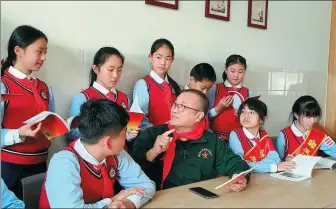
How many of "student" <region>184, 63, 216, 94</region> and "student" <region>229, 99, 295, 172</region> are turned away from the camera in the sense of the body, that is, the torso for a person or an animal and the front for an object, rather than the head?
0

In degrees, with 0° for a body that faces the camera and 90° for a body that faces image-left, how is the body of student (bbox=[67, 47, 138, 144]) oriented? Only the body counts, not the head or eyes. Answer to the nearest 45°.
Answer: approximately 315°

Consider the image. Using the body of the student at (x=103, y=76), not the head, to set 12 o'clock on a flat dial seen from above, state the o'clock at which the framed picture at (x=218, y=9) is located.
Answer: The framed picture is roughly at 9 o'clock from the student.

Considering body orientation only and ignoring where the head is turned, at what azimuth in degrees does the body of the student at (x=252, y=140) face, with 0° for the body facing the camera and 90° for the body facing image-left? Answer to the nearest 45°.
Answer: approximately 0°

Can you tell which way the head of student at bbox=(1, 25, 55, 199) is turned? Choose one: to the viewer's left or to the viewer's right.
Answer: to the viewer's right

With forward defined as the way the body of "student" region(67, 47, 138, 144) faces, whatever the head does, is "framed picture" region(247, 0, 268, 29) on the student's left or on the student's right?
on the student's left
